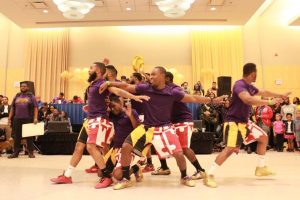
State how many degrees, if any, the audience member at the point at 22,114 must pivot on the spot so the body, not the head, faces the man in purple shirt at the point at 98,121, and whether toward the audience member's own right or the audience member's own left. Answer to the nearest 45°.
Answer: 0° — they already face them

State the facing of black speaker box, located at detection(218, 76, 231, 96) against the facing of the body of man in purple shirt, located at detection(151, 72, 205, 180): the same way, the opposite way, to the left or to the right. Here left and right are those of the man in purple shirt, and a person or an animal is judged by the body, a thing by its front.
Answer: to the left

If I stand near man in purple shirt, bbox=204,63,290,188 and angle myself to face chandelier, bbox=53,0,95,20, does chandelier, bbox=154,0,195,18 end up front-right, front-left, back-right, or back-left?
front-right

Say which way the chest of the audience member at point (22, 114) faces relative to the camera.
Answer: toward the camera

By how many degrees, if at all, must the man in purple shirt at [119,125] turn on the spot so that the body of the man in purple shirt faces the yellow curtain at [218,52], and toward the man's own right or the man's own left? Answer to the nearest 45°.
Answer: approximately 180°

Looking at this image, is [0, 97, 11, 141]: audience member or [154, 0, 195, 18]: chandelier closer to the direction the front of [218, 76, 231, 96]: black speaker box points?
the chandelier

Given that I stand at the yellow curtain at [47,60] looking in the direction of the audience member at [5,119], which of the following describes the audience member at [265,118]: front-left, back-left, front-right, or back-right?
front-left

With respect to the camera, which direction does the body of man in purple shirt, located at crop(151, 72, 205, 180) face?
to the viewer's left

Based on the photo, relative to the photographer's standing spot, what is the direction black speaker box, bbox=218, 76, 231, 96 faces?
facing the viewer

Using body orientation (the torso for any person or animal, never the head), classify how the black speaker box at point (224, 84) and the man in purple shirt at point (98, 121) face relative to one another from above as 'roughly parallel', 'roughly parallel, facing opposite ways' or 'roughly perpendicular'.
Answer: roughly perpendicular
